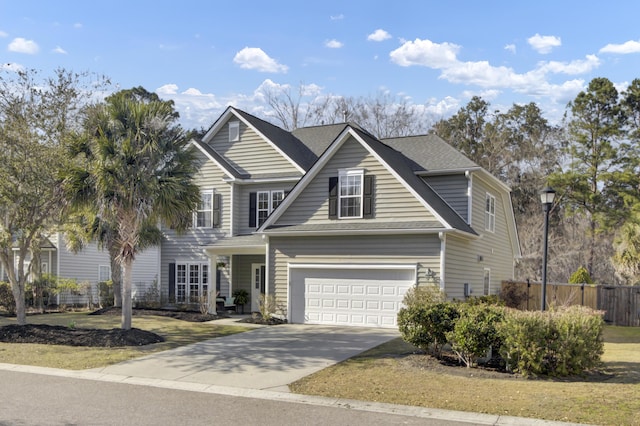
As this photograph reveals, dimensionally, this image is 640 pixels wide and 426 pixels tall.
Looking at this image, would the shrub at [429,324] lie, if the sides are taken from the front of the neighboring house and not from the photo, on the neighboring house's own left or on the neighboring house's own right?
on the neighboring house's own left

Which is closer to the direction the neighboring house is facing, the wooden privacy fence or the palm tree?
the palm tree

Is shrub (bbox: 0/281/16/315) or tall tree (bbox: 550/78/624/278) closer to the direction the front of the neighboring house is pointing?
the shrub

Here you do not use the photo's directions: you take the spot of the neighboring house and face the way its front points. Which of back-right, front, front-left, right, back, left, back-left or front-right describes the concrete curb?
front-left

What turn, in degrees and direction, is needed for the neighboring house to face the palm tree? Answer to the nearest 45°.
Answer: approximately 45° to its left

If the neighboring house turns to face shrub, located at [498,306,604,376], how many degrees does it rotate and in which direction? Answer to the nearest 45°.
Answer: approximately 45° to its left

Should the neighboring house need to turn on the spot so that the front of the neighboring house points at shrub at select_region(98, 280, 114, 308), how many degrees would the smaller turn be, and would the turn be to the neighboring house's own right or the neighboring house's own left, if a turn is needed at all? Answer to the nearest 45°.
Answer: approximately 45° to the neighboring house's own left

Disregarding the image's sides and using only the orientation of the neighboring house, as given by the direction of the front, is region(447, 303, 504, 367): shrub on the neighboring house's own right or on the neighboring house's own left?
on the neighboring house's own left

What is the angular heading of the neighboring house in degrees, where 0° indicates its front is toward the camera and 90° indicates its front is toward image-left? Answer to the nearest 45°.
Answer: approximately 45°
